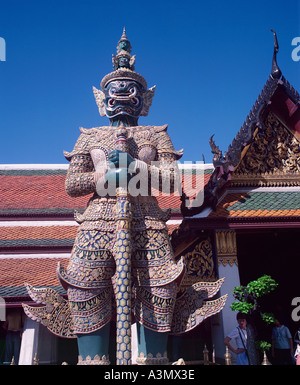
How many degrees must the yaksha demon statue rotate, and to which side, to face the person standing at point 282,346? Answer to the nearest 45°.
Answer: approximately 135° to its left

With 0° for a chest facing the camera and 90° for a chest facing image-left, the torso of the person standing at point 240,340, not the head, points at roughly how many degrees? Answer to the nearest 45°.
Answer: approximately 315°

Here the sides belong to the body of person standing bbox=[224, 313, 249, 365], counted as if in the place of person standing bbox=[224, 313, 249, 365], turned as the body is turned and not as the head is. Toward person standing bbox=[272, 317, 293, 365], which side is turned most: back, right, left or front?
left

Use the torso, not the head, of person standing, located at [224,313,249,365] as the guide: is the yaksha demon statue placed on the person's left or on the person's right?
on the person's right

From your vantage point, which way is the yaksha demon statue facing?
toward the camera

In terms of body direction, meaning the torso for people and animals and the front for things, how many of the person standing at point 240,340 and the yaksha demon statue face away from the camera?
0

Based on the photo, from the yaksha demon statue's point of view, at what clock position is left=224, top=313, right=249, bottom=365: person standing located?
The person standing is roughly at 8 o'clock from the yaksha demon statue.
